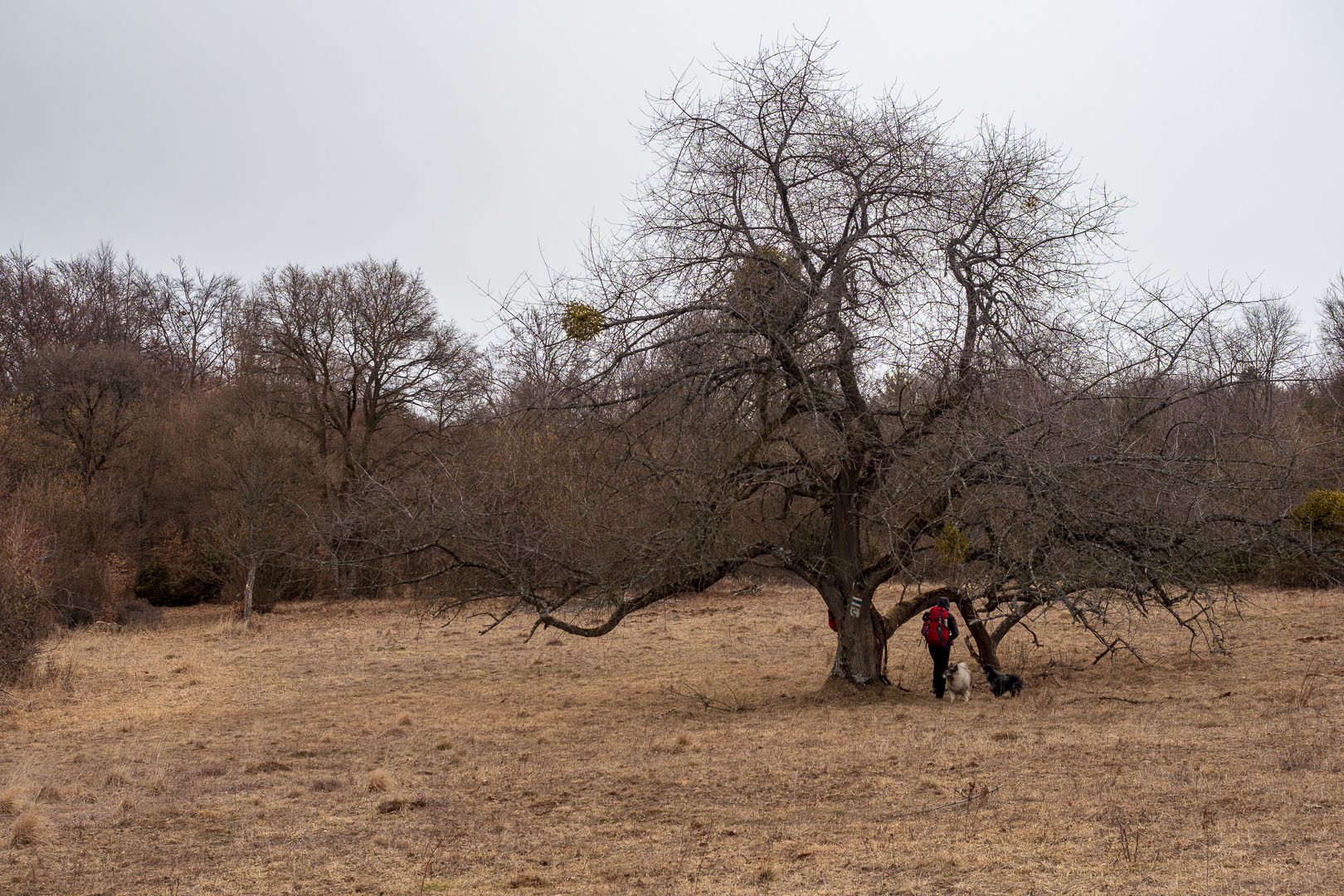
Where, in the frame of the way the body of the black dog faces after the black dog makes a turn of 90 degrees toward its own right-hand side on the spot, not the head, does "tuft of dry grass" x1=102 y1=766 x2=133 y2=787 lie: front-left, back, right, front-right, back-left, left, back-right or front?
back-left

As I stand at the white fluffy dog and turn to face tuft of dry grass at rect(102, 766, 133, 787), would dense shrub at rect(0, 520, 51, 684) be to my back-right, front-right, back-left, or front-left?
front-right

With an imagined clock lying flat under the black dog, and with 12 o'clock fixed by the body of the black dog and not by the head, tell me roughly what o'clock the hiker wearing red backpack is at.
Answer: The hiker wearing red backpack is roughly at 11 o'clock from the black dog.

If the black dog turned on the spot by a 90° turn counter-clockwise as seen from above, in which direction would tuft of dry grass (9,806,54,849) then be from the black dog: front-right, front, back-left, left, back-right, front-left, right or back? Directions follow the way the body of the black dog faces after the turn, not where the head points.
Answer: front-right

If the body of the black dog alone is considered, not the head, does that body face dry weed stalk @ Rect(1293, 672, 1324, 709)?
no

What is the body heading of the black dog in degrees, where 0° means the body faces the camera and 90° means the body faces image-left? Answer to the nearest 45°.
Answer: approximately 90°

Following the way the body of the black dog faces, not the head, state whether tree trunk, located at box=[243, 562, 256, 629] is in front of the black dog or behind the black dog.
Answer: in front
